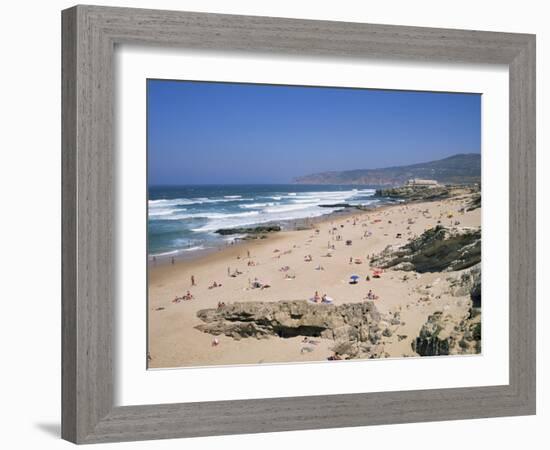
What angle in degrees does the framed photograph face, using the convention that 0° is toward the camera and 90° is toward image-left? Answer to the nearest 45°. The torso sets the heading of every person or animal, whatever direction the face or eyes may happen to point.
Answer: approximately 315°
